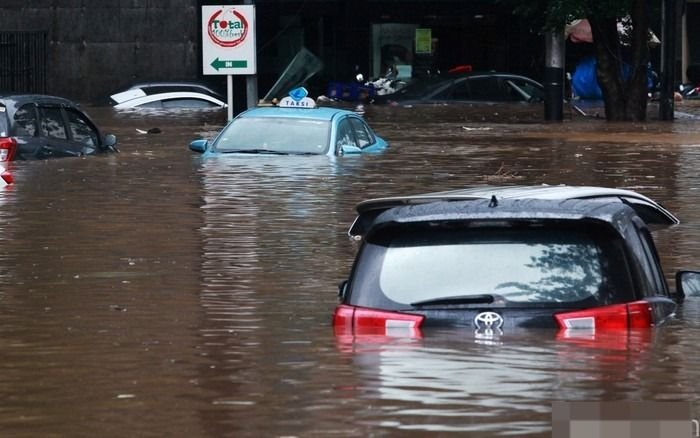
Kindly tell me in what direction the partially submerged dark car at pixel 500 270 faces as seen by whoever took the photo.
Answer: facing away from the viewer

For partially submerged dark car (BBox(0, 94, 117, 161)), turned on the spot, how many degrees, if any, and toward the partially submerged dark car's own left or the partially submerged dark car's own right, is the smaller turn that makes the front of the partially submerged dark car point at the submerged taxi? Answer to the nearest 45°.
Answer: approximately 45° to the partially submerged dark car's own right

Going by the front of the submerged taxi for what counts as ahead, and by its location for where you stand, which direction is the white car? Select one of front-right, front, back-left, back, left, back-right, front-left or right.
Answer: back-right

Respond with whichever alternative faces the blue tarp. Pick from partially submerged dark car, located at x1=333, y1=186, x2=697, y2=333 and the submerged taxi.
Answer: the partially submerged dark car

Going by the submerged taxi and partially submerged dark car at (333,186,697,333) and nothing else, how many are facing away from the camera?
1

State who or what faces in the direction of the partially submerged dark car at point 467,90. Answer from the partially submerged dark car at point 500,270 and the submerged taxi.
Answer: the partially submerged dark car at point 500,270

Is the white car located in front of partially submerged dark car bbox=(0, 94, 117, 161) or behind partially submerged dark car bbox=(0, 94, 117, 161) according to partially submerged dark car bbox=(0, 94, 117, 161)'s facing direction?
in front

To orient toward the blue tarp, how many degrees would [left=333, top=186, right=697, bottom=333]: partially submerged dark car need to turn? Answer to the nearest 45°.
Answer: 0° — it already faces it

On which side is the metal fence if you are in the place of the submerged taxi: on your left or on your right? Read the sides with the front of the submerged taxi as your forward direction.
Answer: on your right

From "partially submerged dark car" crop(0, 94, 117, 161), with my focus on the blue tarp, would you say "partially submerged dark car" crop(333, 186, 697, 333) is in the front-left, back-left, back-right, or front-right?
back-right

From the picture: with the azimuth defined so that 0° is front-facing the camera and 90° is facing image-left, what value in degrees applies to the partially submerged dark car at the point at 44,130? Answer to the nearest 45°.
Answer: approximately 225°

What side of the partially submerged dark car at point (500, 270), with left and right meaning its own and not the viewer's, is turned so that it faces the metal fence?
front
